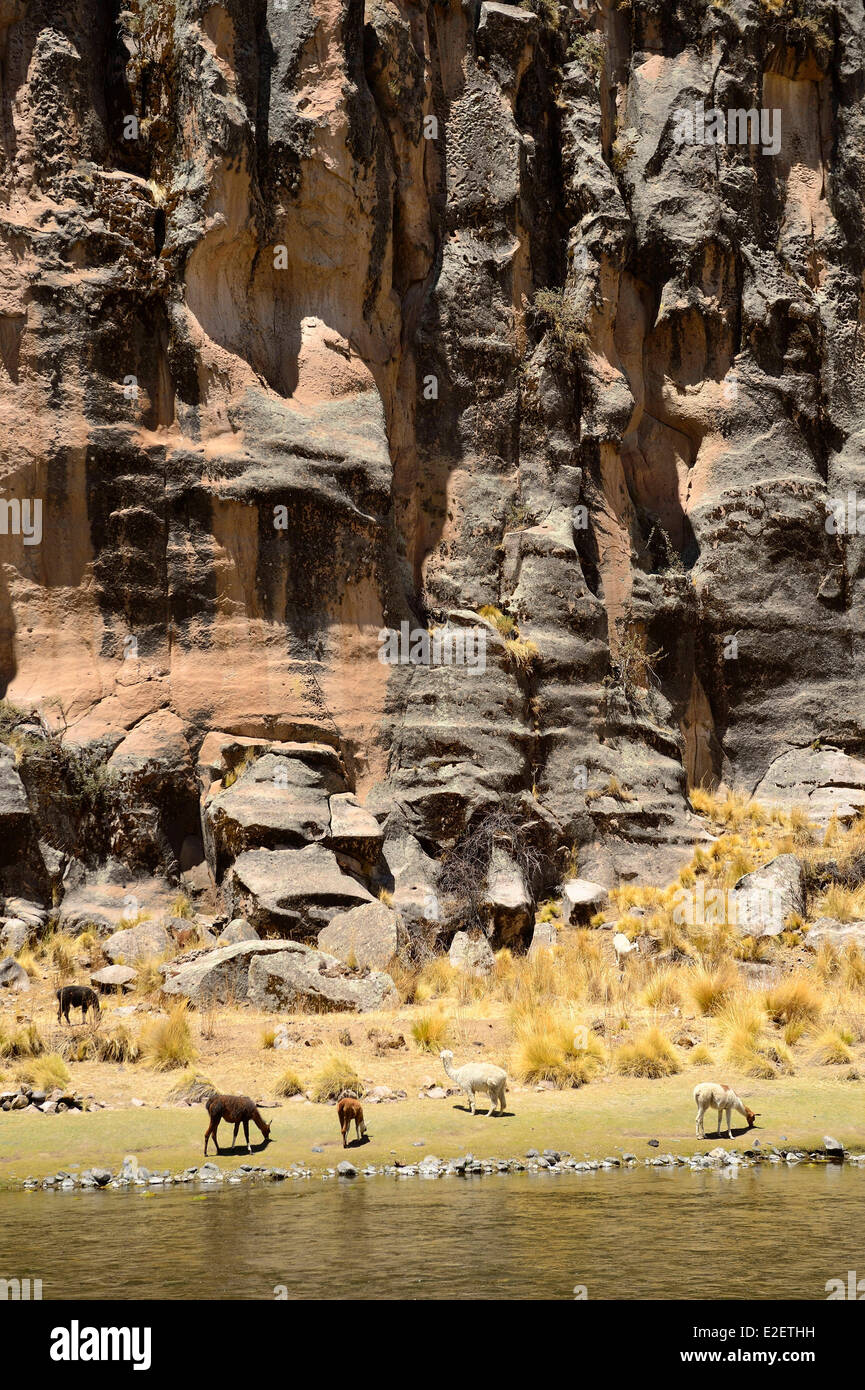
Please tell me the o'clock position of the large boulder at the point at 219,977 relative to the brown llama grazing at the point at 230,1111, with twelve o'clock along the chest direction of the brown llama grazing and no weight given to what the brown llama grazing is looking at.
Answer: The large boulder is roughly at 9 o'clock from the brown llama grazing.

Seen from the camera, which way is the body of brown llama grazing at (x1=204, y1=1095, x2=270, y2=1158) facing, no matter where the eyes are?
to the viewer's right

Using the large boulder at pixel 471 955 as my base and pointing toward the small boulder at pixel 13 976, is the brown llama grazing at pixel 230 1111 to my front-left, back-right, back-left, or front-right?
front-left

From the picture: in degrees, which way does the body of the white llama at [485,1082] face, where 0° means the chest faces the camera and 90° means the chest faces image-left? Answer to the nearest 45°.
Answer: approximately 90°

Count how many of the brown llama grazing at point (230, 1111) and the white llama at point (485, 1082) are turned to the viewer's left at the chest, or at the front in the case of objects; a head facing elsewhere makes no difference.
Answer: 1

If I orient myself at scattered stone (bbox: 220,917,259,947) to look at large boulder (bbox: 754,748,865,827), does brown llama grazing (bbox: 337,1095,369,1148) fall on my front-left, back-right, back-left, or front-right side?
back-right

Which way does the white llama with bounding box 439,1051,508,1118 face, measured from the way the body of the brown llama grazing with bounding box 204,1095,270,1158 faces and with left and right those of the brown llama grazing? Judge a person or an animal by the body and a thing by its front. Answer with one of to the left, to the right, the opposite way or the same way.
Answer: the opposite way

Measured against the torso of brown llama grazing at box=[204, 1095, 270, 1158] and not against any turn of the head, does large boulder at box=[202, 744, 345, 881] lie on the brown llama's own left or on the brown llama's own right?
on the brown llama's own left

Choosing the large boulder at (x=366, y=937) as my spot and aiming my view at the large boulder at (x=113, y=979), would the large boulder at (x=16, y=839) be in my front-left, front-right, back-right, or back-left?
front-right

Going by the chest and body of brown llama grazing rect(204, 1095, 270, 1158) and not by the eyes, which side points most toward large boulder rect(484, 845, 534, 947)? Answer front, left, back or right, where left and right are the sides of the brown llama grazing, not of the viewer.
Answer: left

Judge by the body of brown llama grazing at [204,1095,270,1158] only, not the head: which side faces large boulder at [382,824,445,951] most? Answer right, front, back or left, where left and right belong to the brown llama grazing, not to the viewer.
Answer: left

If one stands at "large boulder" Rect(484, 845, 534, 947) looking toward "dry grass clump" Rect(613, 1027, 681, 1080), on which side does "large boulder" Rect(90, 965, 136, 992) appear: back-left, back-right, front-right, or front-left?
front-right
